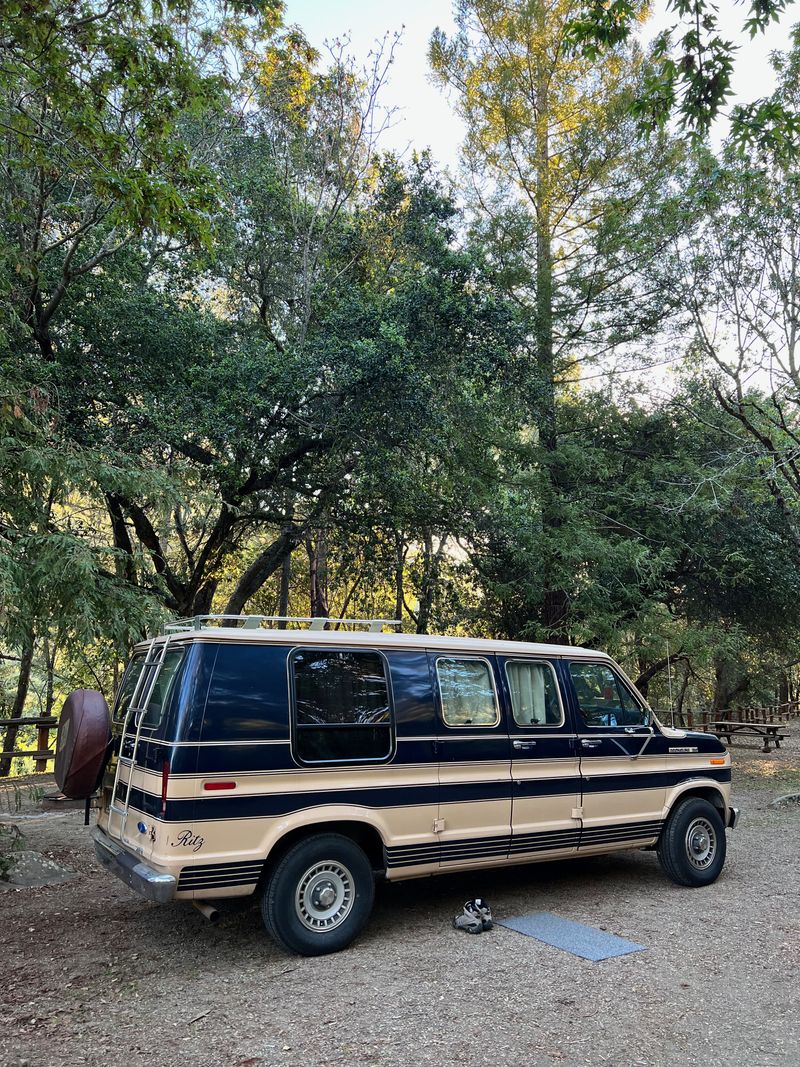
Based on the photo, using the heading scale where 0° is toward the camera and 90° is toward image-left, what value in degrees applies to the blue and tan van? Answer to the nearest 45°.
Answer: approximately 225°

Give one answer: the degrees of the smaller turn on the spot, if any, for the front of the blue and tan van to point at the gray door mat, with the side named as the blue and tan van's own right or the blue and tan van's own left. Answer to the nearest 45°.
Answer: approximately 45° to the blue and tan van's own right

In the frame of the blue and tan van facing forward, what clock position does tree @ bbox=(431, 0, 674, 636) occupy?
The tree is roughly at 11 o'clock from the blue and tan van.

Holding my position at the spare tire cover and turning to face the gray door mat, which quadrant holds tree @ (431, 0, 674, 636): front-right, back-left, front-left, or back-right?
front-left

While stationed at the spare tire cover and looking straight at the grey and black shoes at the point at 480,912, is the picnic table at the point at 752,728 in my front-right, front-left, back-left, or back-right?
front-left
